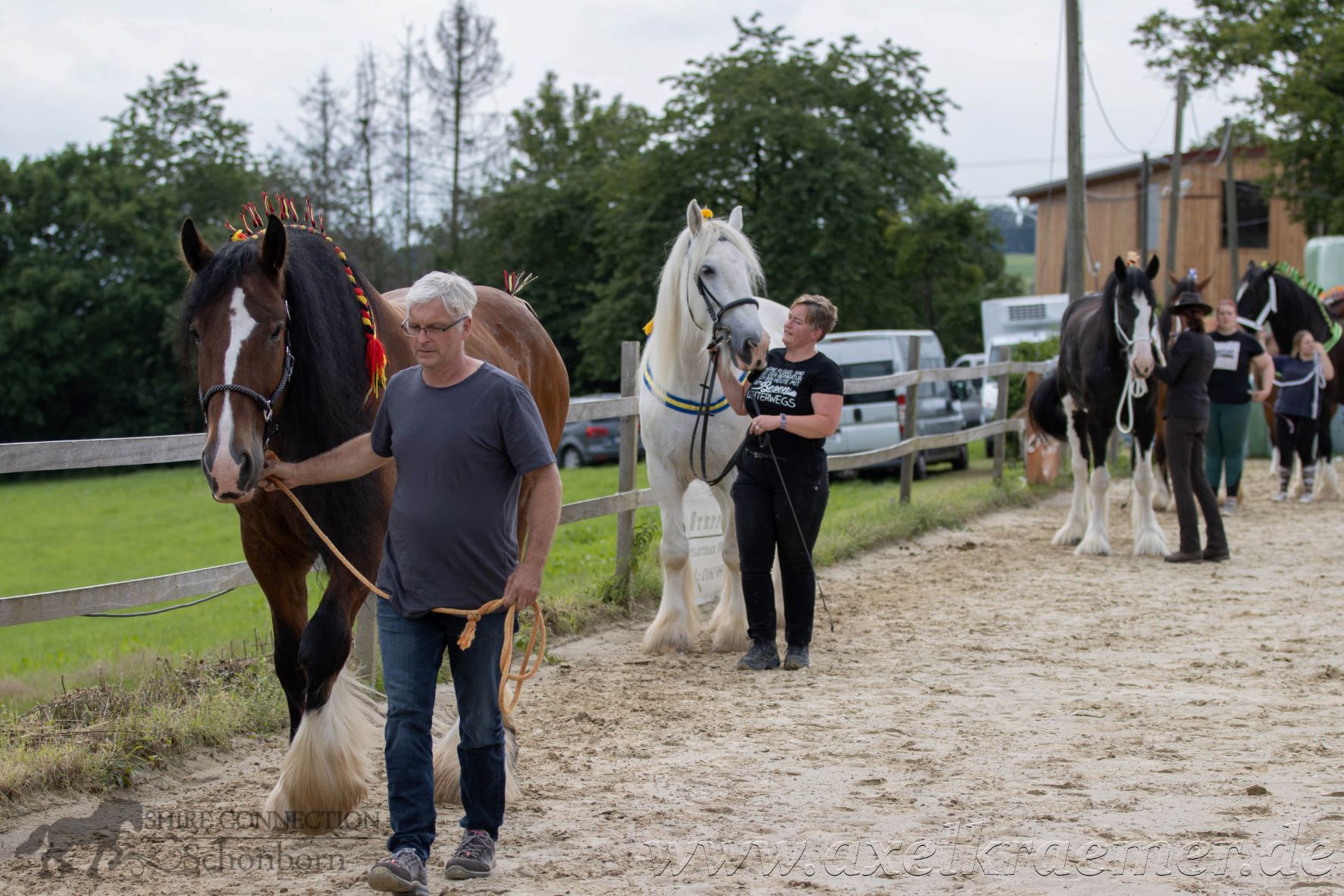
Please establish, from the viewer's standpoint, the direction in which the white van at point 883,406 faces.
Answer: facing away from the viewer and to the right of the viewer

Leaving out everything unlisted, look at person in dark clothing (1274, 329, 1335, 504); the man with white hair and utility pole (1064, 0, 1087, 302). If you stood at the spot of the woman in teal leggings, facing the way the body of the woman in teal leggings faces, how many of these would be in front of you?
1

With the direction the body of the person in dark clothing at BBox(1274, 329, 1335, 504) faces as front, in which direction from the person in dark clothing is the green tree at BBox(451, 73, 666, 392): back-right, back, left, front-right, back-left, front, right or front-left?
back-right

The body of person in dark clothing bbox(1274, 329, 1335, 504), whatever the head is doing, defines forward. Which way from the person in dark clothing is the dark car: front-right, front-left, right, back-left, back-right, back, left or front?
back-right

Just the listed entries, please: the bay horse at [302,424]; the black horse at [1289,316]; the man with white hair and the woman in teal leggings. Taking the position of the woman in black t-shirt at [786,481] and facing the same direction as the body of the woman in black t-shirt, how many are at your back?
2

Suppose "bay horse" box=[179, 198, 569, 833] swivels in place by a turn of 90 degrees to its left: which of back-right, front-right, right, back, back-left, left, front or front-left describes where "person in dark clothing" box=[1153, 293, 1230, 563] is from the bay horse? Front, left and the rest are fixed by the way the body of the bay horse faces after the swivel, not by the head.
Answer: left

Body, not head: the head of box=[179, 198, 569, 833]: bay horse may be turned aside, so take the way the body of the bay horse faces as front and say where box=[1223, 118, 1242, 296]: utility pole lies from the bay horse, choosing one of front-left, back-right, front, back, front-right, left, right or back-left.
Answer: back

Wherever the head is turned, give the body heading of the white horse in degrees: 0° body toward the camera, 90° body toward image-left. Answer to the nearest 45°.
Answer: approximately 0°

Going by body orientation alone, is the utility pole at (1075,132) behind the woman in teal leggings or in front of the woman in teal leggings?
behind
